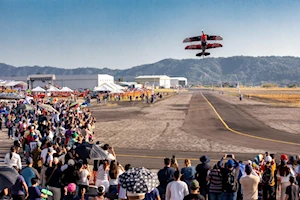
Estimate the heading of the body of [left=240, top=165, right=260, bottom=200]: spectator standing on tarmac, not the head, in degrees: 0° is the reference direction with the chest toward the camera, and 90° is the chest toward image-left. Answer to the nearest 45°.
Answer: approximately 180°

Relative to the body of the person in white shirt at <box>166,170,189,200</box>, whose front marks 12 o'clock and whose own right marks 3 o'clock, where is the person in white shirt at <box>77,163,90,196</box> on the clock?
the person in white shirt at <box>77,163,90,196</box> is roughly at 10 o'clock from the person in white shirt at <box>166,170,189,200</box>.

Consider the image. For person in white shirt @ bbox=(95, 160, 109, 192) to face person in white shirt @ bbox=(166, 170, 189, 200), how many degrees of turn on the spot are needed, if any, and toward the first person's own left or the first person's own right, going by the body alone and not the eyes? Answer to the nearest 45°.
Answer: approximately 90° to the first person's own right

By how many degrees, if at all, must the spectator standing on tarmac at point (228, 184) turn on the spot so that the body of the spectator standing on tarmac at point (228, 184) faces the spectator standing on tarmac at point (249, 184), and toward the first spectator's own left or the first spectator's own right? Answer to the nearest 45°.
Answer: approximately 90° to the first spectator's own right

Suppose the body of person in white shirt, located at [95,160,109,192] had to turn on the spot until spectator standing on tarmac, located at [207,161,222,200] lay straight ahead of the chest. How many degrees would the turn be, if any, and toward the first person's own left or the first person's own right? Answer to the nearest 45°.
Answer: approximately 45° to the first person's own right

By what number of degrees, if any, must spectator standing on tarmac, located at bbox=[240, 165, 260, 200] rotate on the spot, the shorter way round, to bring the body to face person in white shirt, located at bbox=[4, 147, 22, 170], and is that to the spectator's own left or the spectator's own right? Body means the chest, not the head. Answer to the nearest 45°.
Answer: approximately 90° to the spectator's own left

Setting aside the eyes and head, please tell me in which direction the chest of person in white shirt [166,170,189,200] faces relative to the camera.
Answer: away from the camera

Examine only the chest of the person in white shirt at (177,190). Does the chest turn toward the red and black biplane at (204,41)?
yes

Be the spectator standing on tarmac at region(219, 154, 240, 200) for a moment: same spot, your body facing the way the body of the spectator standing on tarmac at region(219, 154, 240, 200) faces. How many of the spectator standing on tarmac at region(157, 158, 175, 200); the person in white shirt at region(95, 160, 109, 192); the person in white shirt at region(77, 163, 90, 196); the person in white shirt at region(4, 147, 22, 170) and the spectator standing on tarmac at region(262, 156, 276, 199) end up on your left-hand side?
4

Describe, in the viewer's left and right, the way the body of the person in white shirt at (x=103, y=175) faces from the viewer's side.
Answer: facing away from the viewer and to the right of the viewer

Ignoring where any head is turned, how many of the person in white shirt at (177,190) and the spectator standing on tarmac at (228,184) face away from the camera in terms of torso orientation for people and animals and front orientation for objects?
2

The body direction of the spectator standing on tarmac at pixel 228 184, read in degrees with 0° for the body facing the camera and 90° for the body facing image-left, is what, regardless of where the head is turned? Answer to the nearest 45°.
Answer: approximately 180°
